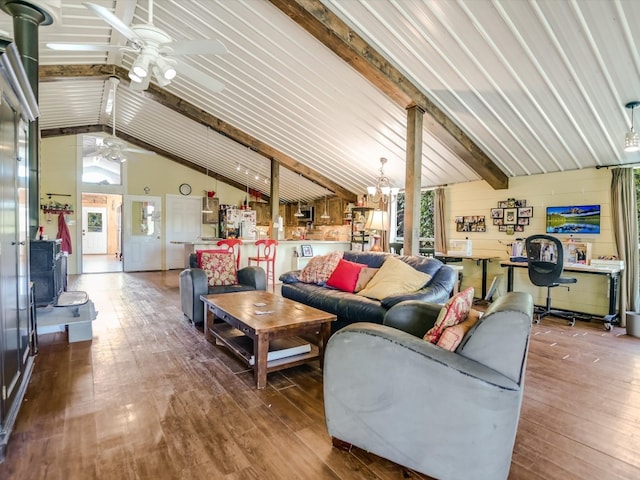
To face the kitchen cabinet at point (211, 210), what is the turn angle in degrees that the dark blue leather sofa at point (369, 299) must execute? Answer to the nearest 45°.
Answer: approximately 90° to its right

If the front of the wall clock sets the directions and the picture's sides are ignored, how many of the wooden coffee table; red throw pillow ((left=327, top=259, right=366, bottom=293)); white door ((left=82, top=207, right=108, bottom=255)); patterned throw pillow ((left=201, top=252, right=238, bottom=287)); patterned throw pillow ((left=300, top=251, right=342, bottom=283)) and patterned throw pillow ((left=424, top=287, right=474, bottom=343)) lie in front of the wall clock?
5

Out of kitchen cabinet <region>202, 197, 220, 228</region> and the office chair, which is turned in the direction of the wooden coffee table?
the kitchen cabinet

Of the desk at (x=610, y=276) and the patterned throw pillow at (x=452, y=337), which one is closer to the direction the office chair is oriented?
the desk

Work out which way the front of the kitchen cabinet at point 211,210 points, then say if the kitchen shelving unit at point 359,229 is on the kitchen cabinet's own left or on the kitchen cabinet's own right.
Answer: on the kitchen cabinet's own left

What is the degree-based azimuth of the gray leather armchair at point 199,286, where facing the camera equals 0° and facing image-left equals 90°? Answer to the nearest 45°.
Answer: approximately 315°

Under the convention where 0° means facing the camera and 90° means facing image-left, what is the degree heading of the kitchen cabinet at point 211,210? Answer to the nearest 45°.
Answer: approximately 0°

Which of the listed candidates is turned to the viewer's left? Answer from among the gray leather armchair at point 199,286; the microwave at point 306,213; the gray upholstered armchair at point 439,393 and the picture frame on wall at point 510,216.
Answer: the gray upholstered armchair

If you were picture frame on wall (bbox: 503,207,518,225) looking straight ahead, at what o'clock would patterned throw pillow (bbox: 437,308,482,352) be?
The patterned throw pillow is roughly at 12 o'clock from the picture frame on wall.

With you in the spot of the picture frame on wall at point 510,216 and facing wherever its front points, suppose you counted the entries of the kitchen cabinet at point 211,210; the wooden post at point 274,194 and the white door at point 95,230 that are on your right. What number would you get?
3
